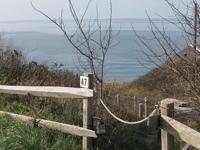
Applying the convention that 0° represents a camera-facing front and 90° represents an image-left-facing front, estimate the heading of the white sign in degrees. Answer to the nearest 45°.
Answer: approximately 0°
